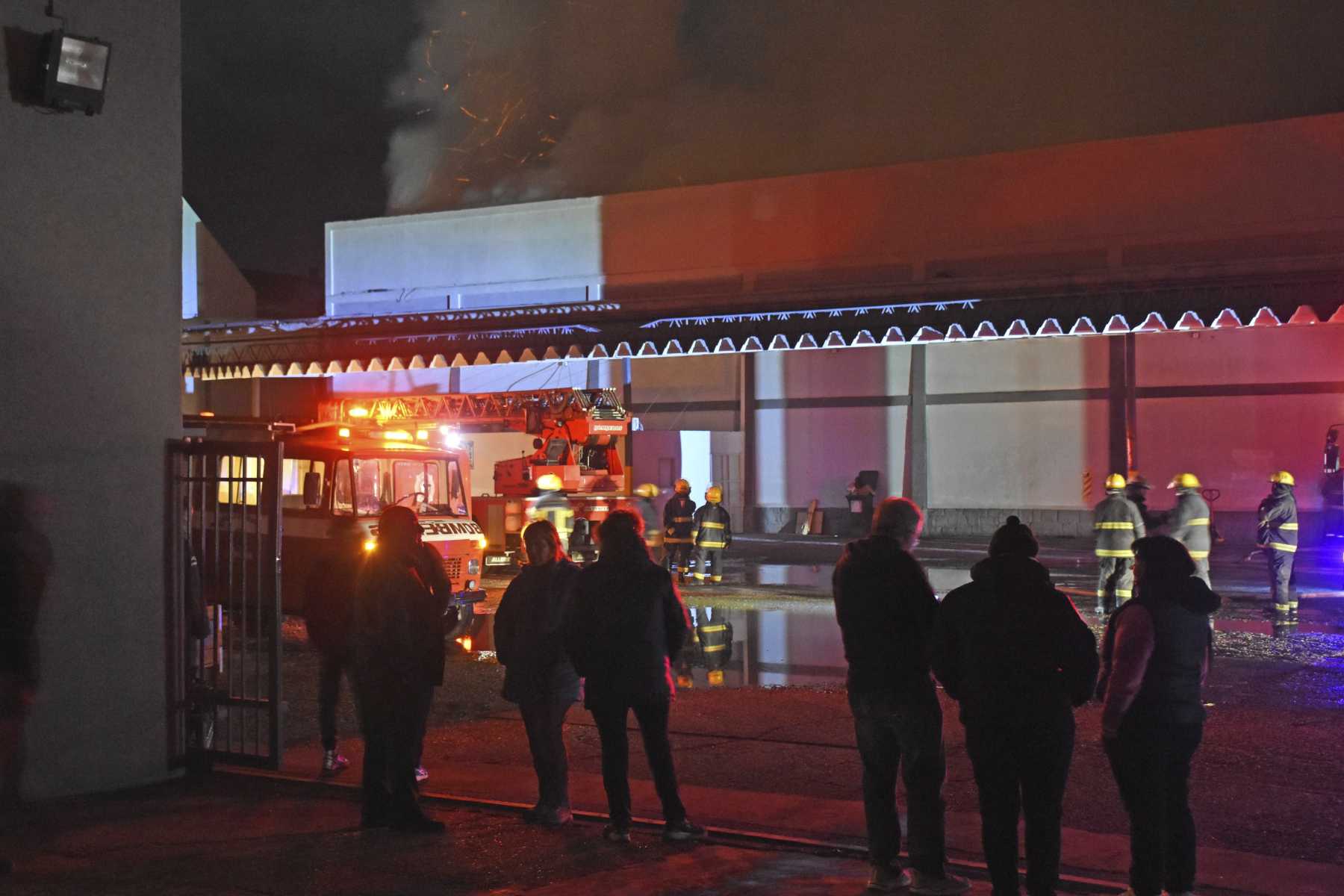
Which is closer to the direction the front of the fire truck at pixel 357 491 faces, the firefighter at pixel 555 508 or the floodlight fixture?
the floodlight fixture

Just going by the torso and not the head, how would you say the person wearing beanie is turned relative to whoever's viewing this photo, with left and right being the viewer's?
facing away from the viewer

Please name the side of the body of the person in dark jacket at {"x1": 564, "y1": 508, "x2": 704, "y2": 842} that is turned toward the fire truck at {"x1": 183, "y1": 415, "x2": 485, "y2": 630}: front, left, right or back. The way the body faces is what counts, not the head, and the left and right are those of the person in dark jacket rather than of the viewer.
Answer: front

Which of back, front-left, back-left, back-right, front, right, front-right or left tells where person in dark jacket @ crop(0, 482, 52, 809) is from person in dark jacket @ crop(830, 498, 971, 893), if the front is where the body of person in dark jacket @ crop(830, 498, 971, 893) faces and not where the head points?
back-left

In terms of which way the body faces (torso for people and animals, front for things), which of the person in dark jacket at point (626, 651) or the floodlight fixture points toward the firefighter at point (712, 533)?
the person in dark jacket

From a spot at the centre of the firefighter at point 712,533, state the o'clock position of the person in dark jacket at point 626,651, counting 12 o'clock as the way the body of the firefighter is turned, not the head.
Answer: The person in dark jacket is roughly at 6 o'clock from the firefighter.

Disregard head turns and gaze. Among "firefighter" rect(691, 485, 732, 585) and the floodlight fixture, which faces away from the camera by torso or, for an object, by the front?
the firefighter

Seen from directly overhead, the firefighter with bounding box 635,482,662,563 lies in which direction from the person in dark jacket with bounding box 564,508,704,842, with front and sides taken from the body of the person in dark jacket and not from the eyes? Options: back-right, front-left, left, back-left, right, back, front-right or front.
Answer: front

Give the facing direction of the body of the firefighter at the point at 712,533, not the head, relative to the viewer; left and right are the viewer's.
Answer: facing away from the viewer

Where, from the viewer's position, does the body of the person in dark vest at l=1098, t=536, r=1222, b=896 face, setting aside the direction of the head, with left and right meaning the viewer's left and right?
facing away from the viewer and to the left of the viewer

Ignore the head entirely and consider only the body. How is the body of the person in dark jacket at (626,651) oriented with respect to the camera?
away from the camera

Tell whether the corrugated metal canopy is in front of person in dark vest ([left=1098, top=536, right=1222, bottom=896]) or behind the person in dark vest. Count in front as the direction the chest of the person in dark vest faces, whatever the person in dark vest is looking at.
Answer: in front

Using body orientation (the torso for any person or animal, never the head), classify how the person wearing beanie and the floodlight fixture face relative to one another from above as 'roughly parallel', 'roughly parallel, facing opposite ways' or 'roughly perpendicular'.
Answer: roughly perpendicular

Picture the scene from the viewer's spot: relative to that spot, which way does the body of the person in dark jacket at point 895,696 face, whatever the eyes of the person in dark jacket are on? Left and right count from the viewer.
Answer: facing away from the viewer and to the right of the viewer

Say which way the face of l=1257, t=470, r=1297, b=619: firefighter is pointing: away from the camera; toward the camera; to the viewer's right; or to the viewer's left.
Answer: to the viewer's left

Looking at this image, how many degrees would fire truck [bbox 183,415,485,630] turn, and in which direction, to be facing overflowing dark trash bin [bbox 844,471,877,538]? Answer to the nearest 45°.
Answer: approximately 90° to its left

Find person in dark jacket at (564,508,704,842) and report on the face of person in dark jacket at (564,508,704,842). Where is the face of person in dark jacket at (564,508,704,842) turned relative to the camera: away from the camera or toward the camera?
away from the camera

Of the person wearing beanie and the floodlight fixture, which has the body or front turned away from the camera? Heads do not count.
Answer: the person wearing beanie
